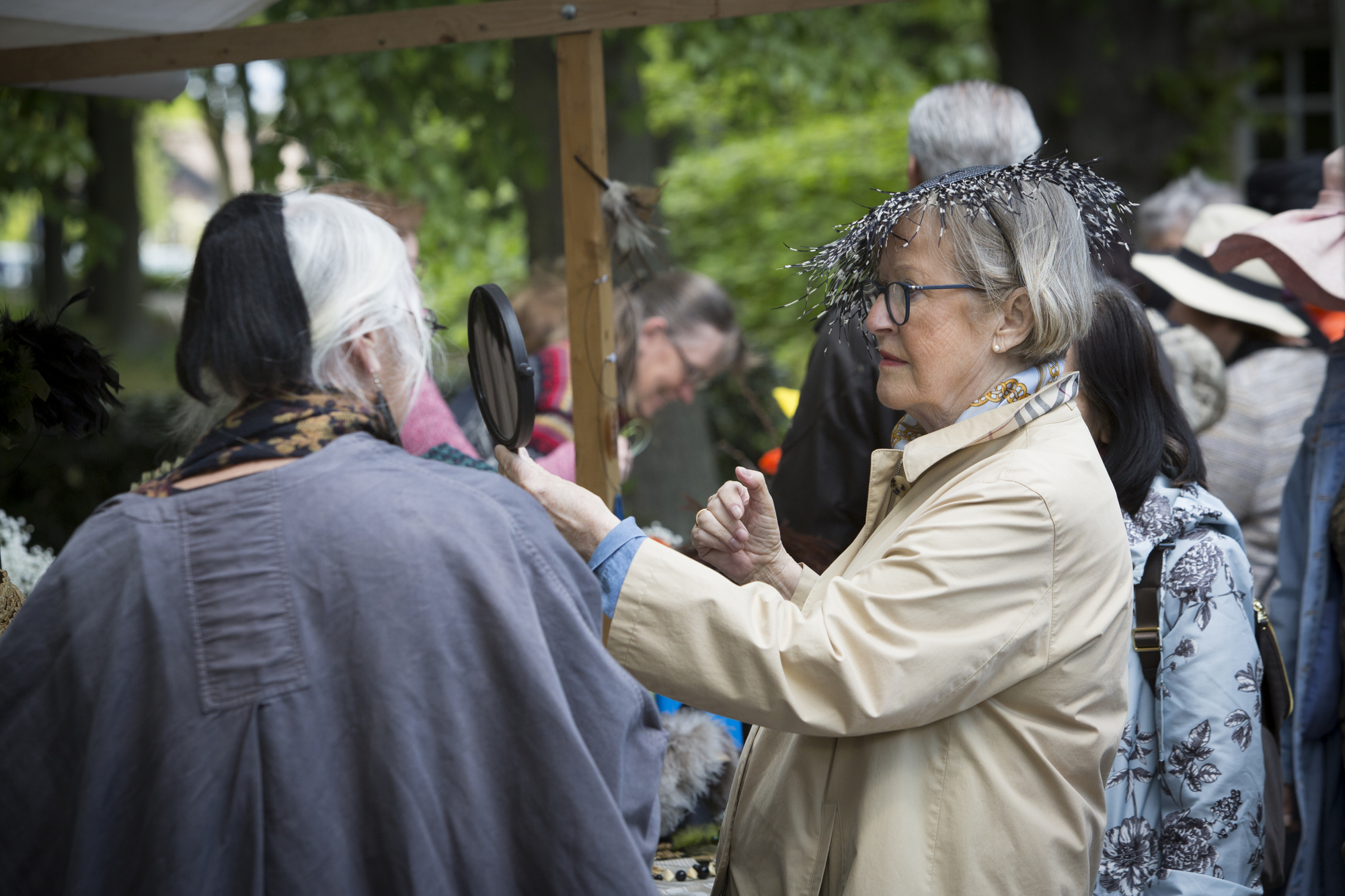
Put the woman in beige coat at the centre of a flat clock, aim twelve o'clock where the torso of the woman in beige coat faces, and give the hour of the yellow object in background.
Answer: The yellow object in background is roughly at 3 o'clock from the woman in beige coat.

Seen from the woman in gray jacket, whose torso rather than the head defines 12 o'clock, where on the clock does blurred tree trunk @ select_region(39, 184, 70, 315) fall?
The blurred tree trunk is roughly at 10 o'clock from the woman in gray jacket.

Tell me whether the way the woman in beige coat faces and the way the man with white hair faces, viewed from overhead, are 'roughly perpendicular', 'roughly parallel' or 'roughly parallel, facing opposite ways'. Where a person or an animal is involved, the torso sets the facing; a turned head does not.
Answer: roughly perpendicular

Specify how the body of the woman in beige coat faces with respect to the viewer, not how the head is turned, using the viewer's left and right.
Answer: facing to the left of the viewer

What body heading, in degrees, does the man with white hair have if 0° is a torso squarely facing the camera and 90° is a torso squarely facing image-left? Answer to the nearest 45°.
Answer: approximately 180°

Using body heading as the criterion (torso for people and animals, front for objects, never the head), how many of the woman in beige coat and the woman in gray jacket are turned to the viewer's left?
1

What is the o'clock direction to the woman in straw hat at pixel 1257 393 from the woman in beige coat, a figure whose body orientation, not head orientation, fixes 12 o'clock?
The woman in straw hat is roughly at 4 o'clock from the woman in beige coat.

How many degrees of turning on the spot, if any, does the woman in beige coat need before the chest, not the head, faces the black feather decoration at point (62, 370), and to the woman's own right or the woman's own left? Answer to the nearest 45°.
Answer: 0° — they already face it

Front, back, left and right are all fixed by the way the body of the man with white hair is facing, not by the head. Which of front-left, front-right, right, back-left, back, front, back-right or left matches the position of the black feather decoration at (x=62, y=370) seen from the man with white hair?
back-left

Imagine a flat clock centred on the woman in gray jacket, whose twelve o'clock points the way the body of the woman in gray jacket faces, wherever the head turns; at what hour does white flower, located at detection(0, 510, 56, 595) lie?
The white flower is roughly at 10 o'clock from the woman in gray jacket.
